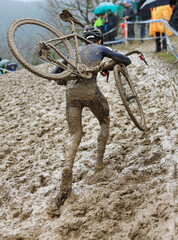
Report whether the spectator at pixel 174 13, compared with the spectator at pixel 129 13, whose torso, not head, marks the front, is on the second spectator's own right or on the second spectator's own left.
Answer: on the second spectator's own left

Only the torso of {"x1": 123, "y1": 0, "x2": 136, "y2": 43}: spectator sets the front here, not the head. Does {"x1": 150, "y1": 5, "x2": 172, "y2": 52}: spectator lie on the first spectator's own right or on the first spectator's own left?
on the first spectator's own left

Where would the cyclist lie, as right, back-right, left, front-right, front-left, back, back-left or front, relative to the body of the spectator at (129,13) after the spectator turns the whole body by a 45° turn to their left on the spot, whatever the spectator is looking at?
front
